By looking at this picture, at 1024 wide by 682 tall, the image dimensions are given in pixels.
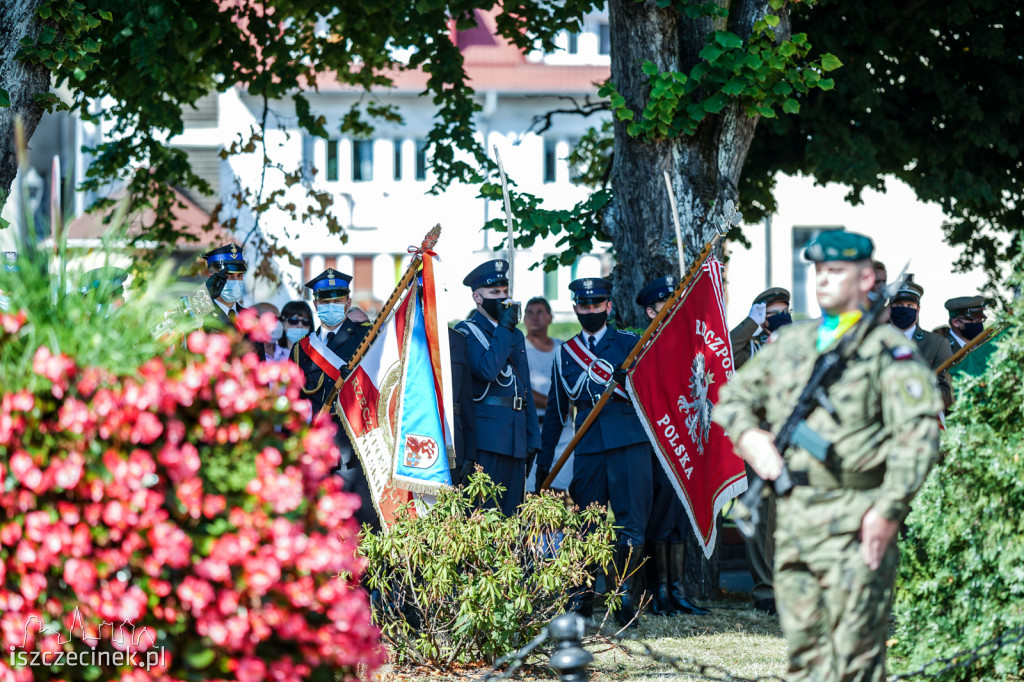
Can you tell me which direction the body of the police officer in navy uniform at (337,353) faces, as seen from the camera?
toward the camera

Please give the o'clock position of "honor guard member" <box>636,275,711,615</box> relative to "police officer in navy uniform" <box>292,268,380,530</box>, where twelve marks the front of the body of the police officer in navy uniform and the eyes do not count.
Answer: The honor guard member is roughly at 9 o'clock from the police officer in navy uniform.

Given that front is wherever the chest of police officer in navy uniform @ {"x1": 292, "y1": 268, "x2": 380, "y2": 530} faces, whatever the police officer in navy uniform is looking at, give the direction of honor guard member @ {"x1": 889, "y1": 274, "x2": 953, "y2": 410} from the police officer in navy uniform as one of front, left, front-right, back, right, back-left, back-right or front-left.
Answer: left

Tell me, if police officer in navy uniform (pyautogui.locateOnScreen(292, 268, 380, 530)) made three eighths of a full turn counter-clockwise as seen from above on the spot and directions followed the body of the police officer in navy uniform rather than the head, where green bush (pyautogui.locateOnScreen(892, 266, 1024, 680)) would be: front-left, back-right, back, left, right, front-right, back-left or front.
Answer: right

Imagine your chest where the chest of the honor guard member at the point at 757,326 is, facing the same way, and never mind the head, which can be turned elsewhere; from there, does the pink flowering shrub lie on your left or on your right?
on your right

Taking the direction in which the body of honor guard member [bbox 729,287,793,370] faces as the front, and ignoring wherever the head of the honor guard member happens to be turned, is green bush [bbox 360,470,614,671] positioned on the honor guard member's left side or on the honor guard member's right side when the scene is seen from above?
on the honor guard member's right side

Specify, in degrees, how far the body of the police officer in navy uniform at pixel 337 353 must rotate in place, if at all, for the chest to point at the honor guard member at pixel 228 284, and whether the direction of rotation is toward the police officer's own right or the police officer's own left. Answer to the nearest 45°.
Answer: approximately 90° to the police officer's own right

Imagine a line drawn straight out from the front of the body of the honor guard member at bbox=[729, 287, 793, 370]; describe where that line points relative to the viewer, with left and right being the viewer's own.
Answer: facing the viewer and to the right of the viewer

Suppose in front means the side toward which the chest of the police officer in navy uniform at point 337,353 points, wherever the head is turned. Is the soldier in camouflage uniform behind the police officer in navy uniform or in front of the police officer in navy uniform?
in front

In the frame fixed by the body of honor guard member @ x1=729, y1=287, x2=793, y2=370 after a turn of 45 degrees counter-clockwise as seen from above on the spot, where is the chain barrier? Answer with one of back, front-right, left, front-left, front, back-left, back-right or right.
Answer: right

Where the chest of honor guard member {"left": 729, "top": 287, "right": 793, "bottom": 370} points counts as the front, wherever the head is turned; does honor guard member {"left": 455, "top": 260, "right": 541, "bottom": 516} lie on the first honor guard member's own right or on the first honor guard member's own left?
on the first honor guard member's own right

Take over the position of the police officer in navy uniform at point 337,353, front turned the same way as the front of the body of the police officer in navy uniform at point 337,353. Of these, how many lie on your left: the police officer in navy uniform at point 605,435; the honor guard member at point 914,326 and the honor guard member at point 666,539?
3
